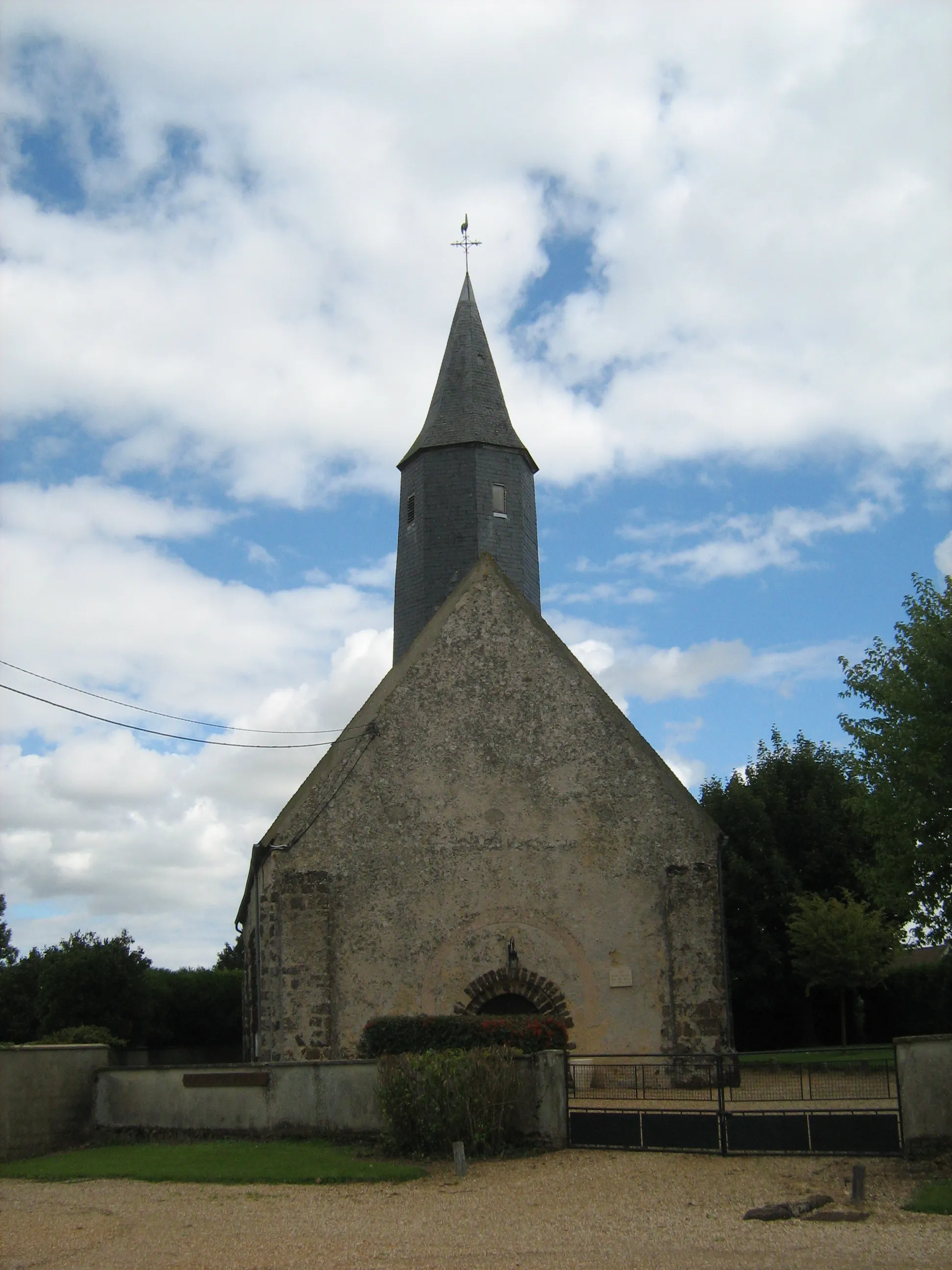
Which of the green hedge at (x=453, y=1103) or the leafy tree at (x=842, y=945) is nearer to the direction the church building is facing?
the green hedge

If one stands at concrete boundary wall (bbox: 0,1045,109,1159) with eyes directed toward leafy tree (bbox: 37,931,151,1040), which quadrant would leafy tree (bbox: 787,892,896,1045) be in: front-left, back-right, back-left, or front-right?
front-right

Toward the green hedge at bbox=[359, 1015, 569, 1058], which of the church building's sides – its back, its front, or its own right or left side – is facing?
front

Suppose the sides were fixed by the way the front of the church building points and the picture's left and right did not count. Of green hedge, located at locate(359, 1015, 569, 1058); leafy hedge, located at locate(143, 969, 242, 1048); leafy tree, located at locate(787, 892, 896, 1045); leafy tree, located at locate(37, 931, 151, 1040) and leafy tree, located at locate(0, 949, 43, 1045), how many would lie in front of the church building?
1

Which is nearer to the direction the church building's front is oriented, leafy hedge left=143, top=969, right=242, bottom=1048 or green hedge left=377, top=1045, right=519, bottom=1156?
the green hedge

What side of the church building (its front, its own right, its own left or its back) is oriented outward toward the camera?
front

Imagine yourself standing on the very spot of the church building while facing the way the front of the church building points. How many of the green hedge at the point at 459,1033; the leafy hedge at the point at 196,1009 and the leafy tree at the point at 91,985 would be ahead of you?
1

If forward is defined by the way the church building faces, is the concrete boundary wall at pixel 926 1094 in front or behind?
in front

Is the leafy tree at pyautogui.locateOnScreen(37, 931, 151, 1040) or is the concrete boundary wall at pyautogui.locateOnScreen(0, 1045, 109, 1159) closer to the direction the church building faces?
the concrete boundary wall

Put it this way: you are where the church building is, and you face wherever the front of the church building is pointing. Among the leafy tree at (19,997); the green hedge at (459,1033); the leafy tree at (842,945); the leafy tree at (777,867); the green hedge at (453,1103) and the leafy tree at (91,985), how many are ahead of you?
2

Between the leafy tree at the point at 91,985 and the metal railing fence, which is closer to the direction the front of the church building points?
the metal railing fence

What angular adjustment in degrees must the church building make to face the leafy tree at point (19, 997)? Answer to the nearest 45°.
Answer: approximately 135° to its right

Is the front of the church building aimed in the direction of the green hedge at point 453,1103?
yes

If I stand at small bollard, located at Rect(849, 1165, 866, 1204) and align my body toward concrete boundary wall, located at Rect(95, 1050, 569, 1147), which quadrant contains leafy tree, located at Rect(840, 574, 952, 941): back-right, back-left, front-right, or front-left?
front-right

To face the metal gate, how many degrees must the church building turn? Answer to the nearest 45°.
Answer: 0° — it already faces it
